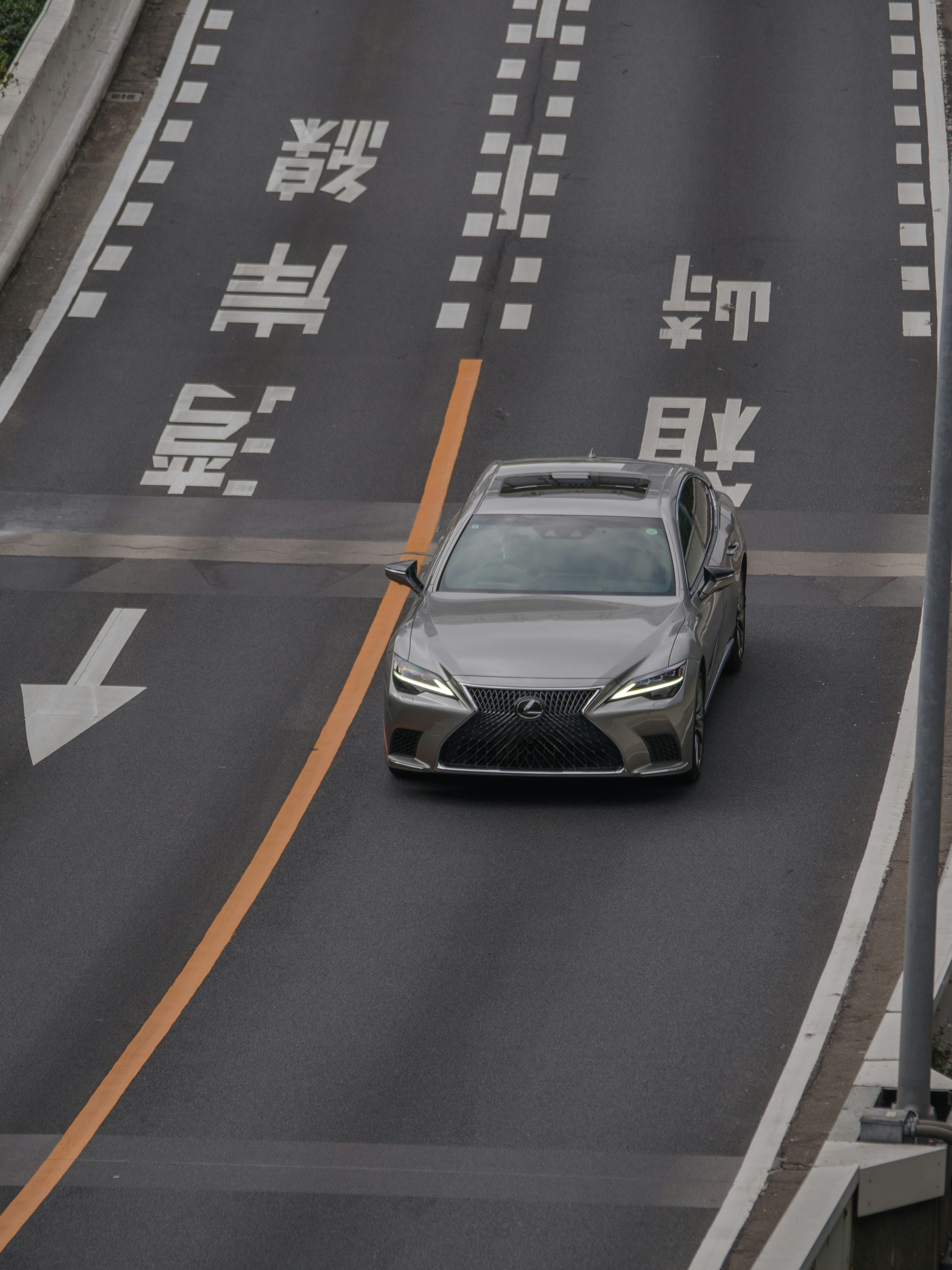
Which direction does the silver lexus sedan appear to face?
toward the camera

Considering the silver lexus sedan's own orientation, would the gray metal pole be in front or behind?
in front

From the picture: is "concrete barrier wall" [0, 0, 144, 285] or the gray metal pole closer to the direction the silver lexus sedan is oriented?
the gray metal pole

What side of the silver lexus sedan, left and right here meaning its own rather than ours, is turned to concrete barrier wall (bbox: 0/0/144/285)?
back
